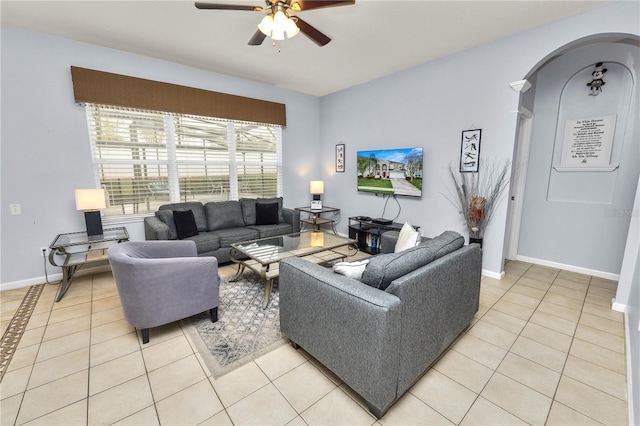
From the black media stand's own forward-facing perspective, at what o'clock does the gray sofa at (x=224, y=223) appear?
The gray sofa is roughly at 1 o'clock from the black media stand.

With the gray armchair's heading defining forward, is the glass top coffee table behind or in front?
in front

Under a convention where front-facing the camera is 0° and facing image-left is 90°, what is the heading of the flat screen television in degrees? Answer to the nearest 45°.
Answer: approximately 45°

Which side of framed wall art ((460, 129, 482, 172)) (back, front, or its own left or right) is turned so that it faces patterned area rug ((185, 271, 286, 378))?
front

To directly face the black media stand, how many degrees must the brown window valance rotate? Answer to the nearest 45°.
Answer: approximately 45° to its left

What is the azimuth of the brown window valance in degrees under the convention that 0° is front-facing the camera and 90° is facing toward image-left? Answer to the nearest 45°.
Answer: approximately 315°

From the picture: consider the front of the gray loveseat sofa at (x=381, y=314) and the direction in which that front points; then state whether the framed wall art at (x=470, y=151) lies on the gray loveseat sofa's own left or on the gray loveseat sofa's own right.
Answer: on the gray loveseat sofa's own right

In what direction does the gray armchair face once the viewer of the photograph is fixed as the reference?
facing away from the viewer and to the right of the viewer

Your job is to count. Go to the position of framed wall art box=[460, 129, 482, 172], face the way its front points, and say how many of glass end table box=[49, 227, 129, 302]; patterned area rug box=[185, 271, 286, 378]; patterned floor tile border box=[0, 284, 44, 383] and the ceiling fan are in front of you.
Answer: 4

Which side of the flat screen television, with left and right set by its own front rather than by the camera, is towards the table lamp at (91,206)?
front

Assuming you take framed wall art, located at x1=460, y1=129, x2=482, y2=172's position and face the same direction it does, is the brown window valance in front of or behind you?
in front
